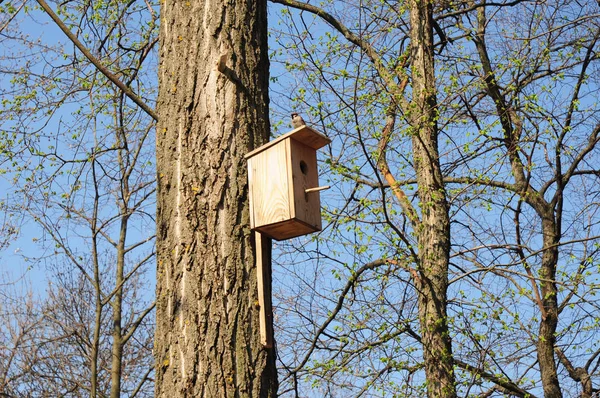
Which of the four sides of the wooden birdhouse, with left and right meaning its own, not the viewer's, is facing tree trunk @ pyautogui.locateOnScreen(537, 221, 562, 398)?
left

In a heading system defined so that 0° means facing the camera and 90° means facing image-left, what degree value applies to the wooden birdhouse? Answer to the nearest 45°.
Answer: approximately 315°

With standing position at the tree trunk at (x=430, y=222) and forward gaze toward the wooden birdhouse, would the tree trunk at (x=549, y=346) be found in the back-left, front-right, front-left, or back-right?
back-left
